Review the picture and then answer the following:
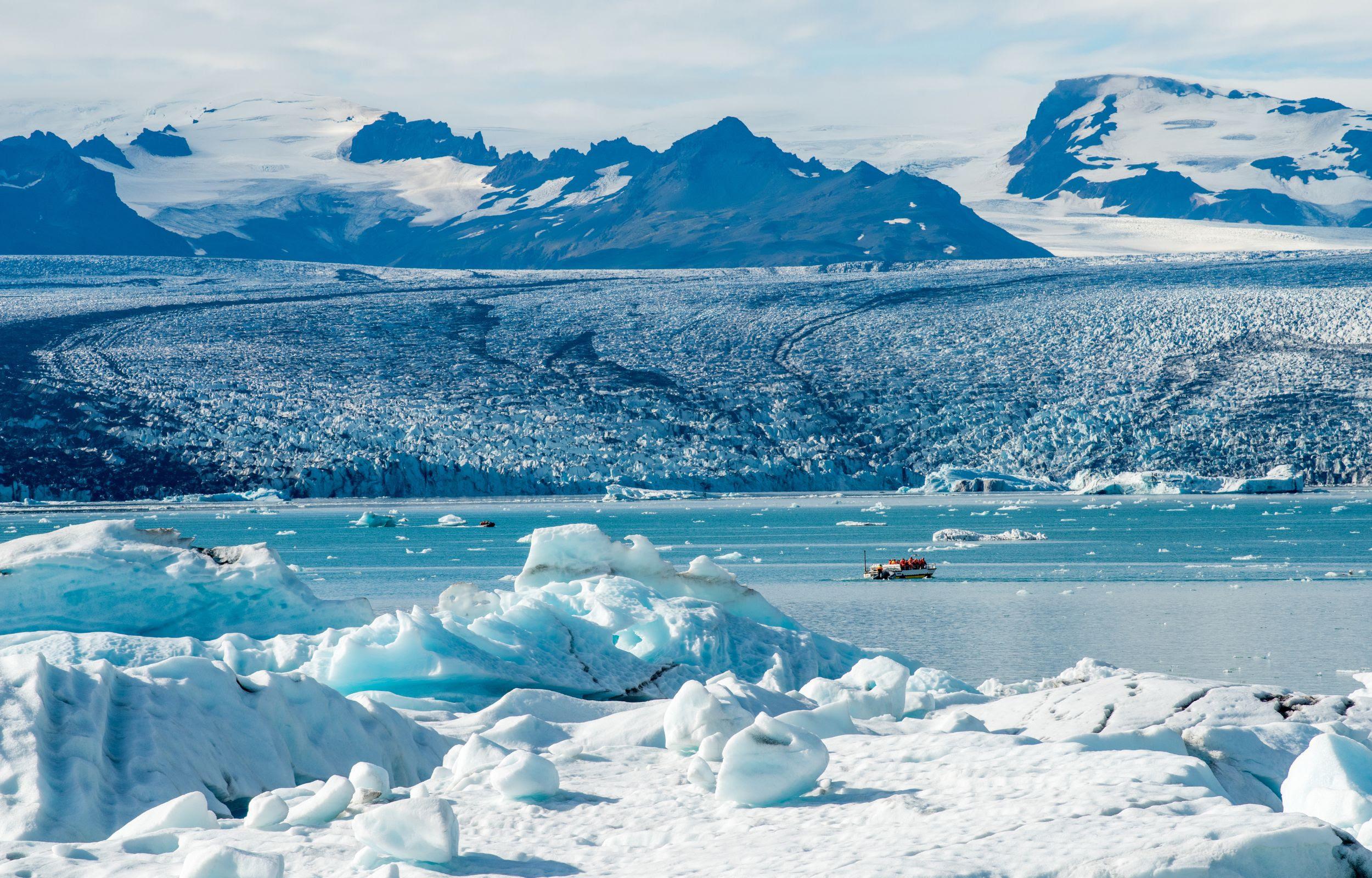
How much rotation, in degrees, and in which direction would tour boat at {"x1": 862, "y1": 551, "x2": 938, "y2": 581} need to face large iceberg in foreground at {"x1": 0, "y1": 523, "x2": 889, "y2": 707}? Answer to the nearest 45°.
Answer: approximately 90° to its right

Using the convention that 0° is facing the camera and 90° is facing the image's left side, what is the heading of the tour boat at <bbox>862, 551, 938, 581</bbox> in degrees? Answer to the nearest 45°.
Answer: approximately 270°

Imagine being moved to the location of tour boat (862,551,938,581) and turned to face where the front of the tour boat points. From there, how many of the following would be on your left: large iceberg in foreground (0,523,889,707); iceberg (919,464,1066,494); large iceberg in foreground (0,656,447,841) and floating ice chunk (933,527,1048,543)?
2

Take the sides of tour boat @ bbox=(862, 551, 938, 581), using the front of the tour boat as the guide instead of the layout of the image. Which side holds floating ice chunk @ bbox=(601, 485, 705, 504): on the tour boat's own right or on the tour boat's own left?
on the tour boat's own left

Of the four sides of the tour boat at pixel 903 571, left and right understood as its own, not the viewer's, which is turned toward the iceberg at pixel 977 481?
left

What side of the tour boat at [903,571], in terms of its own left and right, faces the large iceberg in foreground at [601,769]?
right

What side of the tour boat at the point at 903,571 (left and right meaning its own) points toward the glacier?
left

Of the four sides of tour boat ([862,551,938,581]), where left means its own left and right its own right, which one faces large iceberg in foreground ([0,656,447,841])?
right

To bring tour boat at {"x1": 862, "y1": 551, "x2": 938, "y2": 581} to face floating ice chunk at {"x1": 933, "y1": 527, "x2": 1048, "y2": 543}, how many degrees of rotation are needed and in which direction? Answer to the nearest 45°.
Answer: approximately 90° to its left
